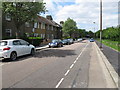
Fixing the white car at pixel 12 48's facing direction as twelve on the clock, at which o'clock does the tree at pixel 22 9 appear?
The tree is roughly at 11 o'clock from the white car.

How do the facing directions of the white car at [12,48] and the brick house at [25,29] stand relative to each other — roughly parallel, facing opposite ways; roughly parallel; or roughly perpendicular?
roughly perpendicular

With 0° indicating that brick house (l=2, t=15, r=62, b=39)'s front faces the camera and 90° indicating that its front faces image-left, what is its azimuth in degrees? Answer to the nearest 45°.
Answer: approximately 315°

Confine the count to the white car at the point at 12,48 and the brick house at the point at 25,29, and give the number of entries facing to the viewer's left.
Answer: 0

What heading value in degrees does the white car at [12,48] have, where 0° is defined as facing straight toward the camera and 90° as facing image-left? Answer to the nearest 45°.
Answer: approximately 225°

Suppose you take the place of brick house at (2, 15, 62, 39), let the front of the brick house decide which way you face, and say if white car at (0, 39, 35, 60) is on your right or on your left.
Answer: on your right
